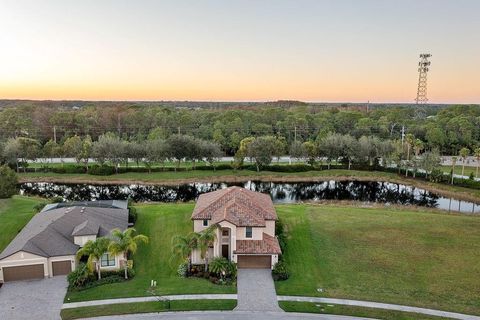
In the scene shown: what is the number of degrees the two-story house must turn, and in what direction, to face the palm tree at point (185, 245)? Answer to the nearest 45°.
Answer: approximately 45° to its right

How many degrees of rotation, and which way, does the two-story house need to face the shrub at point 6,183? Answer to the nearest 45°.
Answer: approximately 135° to its right

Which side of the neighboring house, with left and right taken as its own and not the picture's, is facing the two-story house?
left

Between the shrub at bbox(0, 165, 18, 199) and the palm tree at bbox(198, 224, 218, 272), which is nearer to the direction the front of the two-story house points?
the palm tree

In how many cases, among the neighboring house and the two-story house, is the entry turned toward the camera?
2

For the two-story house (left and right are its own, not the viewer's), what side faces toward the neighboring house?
right

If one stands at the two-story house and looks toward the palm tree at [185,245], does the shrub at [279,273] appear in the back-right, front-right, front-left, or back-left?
back-left

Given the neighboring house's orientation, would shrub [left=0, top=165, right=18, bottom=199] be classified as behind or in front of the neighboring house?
behind

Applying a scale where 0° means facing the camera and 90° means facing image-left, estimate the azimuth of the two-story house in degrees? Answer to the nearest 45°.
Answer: approximately 0°

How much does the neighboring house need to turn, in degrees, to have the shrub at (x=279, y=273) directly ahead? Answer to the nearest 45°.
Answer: approximately 45° to its left
